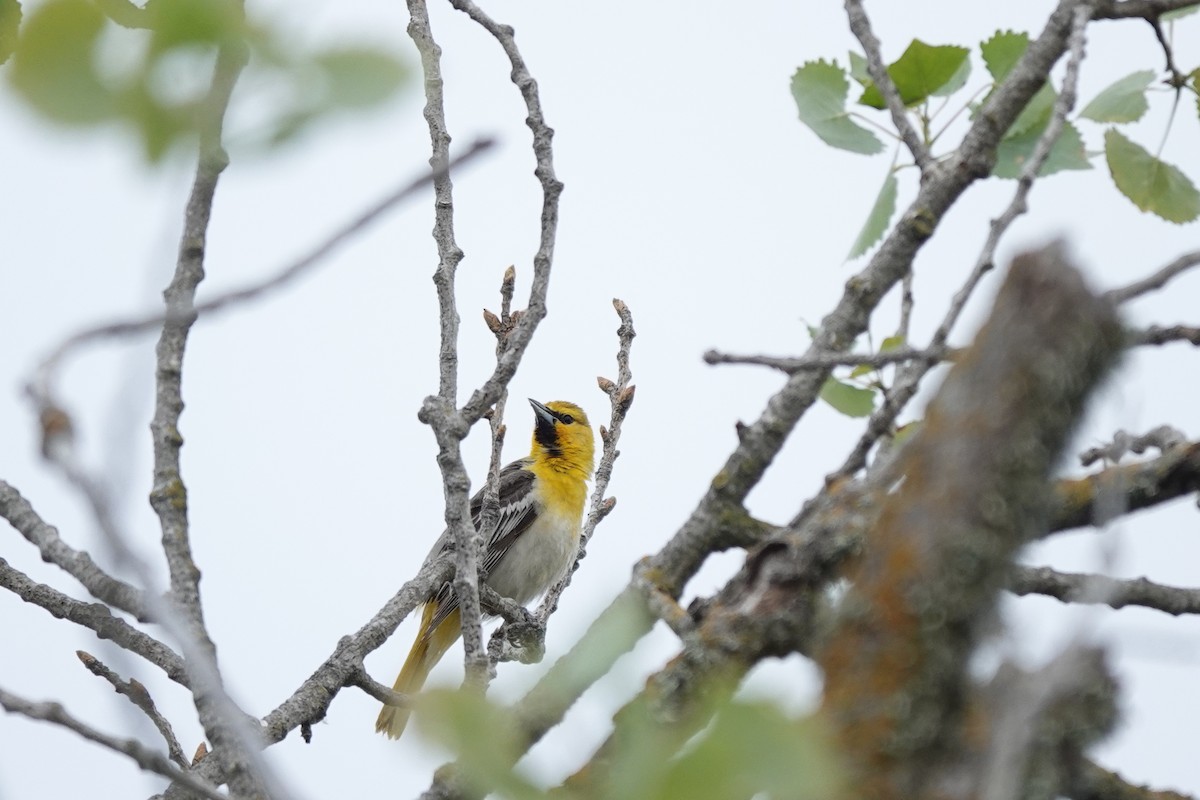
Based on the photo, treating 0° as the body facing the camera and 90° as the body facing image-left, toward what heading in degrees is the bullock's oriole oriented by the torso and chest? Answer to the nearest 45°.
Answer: approximately 315°
